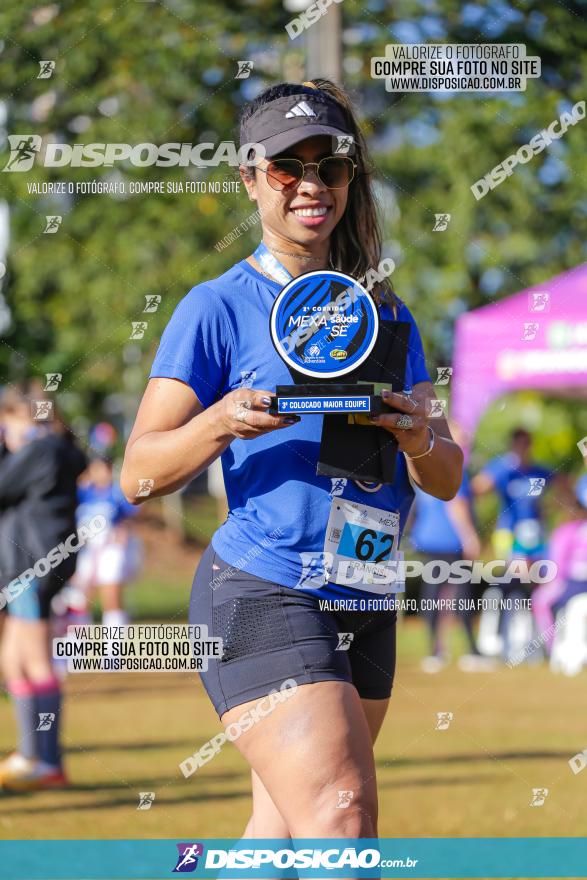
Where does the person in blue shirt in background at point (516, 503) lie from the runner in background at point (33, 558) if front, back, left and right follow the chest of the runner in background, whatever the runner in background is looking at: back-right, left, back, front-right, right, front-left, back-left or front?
back-right

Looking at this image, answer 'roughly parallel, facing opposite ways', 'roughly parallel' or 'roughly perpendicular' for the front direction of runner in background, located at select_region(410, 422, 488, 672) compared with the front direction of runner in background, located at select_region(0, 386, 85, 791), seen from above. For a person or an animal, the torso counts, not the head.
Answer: roughly perpendicular

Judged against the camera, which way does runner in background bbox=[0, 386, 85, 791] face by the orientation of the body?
to the viewer's left

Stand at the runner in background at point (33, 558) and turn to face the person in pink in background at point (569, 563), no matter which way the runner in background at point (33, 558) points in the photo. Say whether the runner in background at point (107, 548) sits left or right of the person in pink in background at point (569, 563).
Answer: left
